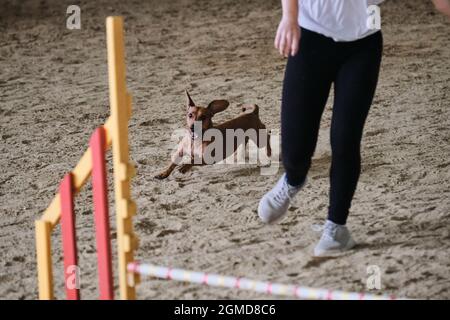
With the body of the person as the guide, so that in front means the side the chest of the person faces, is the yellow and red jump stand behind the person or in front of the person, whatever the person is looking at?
in front

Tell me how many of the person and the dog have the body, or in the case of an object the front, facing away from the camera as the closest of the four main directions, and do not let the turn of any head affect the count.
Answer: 0

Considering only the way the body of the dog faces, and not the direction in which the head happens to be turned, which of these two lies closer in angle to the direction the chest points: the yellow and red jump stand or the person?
the yellow and red jump stand

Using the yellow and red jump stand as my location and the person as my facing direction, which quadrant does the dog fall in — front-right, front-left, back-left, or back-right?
front-left

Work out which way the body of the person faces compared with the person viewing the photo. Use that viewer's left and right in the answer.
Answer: facing the viewer and to the left of the viewer

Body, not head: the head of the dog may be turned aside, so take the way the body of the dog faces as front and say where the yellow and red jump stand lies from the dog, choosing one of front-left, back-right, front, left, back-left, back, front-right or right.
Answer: front-left

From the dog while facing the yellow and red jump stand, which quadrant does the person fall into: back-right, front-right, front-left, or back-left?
front-left

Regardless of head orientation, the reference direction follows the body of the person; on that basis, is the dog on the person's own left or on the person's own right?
on the person's own right
